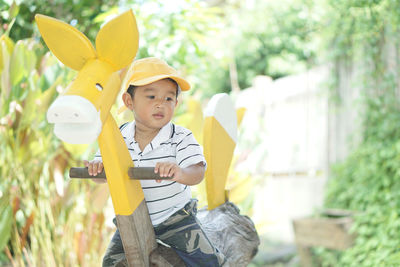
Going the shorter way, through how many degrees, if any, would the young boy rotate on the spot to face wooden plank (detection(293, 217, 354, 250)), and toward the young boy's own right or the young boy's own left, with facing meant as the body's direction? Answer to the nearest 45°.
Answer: approximately 180°

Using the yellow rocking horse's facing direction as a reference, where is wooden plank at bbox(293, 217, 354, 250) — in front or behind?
behind

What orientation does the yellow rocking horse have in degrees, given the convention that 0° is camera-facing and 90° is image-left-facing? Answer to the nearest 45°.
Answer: approximately 45°

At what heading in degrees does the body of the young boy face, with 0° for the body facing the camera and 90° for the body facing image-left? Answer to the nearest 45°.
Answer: approximately 45°
